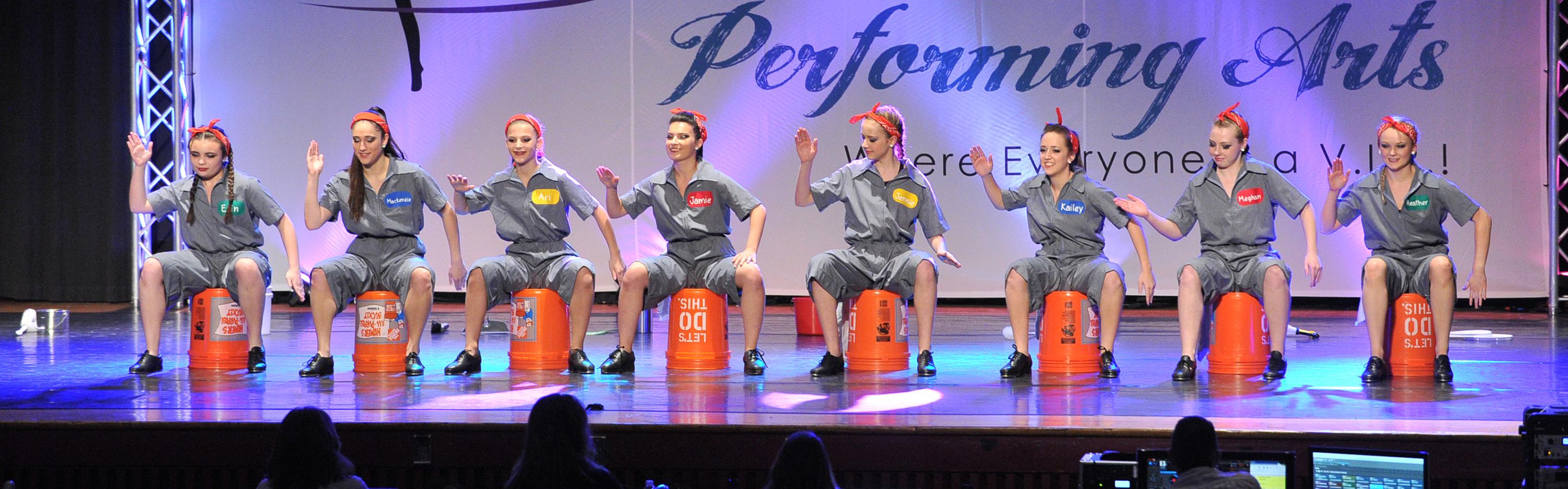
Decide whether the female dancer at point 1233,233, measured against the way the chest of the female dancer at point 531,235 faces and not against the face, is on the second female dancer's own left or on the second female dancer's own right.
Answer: on the second female dancer's own left

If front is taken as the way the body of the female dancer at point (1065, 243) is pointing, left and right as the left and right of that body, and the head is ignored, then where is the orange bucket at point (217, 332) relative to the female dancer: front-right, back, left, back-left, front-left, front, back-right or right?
right

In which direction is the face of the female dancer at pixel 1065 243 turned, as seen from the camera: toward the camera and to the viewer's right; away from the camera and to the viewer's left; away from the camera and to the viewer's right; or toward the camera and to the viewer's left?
toward the camera and to the viewer's left

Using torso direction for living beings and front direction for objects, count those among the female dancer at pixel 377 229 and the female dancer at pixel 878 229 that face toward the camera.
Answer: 2

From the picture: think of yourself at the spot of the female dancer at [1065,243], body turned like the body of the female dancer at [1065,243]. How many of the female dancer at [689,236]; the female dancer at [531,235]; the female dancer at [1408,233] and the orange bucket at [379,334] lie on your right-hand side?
3

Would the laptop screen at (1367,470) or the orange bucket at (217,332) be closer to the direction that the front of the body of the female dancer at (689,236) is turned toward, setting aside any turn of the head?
the laptop screen

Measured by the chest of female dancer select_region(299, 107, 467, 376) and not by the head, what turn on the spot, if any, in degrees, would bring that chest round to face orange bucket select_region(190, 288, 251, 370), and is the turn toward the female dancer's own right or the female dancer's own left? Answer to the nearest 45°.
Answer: approximately 90° to the female dancer's own right

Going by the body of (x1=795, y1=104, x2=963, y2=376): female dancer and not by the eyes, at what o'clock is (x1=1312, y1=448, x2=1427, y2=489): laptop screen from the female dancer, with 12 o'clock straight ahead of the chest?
The laptop screen is roughly at 11 o'clock from the female dancer.

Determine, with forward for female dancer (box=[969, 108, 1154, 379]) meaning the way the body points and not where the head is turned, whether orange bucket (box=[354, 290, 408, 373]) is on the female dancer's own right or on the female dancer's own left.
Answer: on the female dancer's own right
